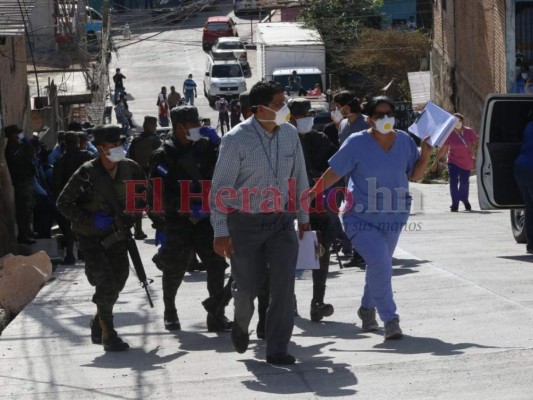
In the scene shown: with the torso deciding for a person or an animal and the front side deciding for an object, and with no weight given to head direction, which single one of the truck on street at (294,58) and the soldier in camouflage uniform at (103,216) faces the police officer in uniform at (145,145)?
the truck on street

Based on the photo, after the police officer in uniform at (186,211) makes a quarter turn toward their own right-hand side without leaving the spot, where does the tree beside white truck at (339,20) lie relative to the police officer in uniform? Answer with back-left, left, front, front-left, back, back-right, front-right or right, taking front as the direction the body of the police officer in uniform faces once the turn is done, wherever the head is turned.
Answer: back-right

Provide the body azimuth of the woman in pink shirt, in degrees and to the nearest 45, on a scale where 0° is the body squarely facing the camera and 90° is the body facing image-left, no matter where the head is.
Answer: approximately 0°

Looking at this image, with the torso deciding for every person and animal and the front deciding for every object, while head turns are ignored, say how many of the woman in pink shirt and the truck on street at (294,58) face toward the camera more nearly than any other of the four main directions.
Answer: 2

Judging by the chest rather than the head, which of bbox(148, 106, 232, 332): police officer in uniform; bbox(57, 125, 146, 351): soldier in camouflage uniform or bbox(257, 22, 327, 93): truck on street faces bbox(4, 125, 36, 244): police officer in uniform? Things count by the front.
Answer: the truck on street

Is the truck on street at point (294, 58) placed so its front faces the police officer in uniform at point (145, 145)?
yes

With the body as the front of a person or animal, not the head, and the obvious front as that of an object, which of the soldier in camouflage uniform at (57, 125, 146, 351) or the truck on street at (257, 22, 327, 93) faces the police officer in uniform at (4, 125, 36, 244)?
the truck on street

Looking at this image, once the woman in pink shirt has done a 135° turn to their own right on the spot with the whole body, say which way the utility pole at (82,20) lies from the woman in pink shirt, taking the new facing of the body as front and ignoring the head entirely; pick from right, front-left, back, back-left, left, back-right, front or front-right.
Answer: front

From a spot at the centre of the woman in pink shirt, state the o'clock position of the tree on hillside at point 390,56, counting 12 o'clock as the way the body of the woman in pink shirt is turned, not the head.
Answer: The tree on hillside is roughly at 6 o'clock from the woman in pink shirt.

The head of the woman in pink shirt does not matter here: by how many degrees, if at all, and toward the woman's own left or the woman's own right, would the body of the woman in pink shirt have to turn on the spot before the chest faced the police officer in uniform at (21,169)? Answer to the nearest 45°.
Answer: approximately 45° to the woman's own right

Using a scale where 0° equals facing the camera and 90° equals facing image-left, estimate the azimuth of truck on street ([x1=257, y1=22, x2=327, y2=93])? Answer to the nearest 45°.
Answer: approximately 0°

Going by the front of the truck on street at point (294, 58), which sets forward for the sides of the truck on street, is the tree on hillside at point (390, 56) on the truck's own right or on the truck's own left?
on the truck's own left

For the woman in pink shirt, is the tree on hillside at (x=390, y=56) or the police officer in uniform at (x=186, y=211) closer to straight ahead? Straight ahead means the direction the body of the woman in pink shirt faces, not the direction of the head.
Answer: the police officer in uniform

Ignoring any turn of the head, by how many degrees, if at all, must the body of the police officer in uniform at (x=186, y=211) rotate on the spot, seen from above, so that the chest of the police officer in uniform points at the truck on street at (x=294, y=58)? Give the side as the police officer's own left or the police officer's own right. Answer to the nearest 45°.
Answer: approximately 135° to the police officer's own left
